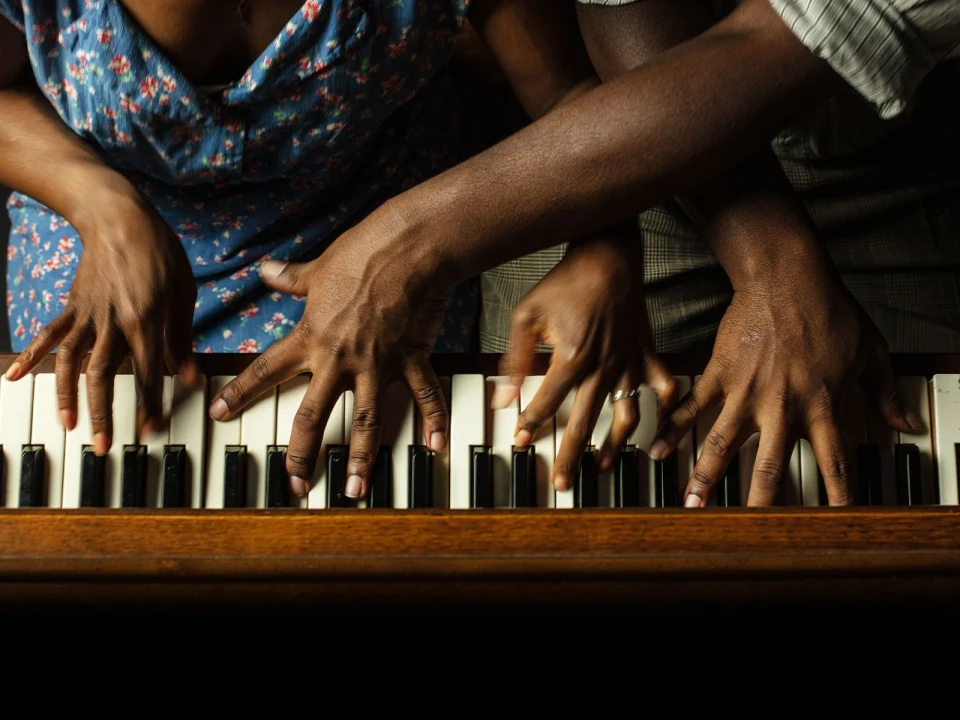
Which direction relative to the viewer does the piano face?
away from the camera
